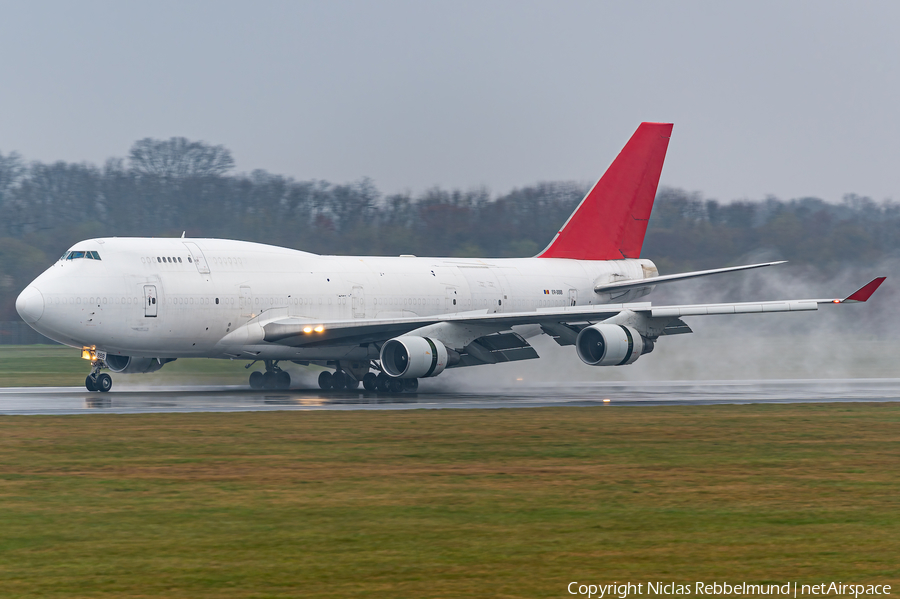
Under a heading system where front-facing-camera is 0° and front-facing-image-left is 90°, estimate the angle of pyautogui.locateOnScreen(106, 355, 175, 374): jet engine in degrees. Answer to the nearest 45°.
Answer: approximately 45°

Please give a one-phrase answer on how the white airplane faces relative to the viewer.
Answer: facing the viewer and to the left of the viewer
